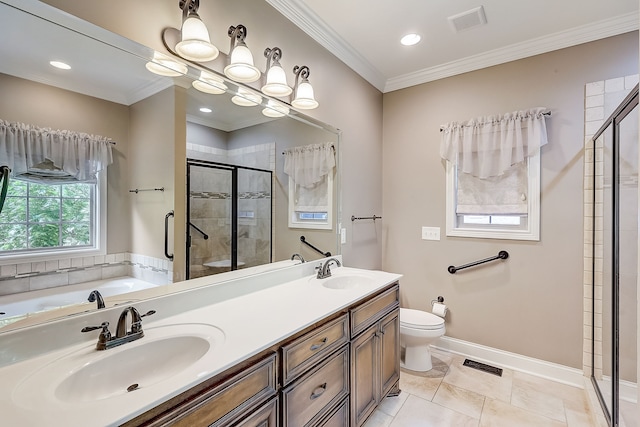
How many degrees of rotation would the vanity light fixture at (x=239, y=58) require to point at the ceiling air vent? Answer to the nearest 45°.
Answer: approximately 45° to its left

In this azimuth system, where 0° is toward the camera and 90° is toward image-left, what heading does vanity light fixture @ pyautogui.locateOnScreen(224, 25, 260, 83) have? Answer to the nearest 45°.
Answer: approximately 315°

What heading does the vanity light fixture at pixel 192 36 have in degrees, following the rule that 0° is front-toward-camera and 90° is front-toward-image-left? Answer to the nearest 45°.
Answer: approximately 315°

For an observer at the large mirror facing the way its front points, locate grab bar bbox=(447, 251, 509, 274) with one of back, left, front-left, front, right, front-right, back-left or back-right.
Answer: front-left

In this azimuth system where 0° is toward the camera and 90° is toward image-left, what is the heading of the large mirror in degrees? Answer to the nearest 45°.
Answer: approximately 315°

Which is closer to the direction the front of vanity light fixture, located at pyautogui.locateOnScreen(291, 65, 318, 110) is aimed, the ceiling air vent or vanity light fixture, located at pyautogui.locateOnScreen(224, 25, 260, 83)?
the ceiling air vent

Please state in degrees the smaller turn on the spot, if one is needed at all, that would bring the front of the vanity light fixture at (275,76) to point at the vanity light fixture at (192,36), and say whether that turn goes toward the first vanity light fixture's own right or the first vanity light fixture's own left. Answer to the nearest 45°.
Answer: approximately 90° to the first vanity light fixture's own right

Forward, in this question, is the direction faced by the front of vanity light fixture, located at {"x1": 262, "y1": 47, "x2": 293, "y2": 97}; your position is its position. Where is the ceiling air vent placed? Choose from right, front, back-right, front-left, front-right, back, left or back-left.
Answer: front-left
